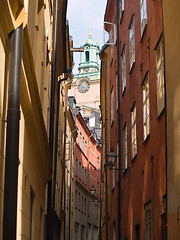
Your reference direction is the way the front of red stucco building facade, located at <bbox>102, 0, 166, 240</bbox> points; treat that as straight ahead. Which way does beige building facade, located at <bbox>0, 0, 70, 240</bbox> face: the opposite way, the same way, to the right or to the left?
the opposite way

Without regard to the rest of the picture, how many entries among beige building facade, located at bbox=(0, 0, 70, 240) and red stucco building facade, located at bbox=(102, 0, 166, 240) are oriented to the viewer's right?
1

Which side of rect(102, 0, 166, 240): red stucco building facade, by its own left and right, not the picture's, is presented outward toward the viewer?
left

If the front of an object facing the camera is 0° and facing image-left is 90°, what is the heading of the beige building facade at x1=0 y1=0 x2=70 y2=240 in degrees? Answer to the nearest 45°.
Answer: approximately 270°
